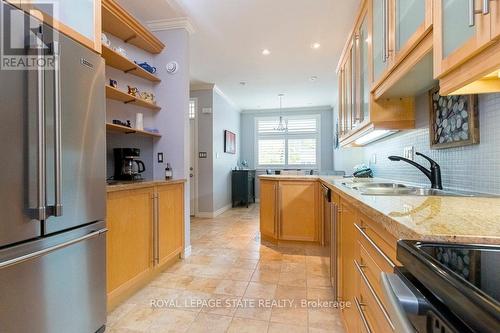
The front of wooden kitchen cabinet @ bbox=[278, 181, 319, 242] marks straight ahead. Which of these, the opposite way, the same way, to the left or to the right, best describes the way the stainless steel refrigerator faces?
to the left

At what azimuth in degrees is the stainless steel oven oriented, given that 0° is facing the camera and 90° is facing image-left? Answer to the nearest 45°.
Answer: approximately 45°

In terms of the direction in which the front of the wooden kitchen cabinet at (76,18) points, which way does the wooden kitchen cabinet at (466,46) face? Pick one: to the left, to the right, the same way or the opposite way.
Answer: the opposite way

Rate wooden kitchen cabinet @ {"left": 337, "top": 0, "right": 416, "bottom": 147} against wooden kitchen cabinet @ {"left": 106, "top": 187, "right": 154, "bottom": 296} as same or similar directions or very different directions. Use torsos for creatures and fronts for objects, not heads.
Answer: very different directions

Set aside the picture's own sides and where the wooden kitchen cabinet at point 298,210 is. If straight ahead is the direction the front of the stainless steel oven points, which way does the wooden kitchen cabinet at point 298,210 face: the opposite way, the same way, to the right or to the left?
to the left

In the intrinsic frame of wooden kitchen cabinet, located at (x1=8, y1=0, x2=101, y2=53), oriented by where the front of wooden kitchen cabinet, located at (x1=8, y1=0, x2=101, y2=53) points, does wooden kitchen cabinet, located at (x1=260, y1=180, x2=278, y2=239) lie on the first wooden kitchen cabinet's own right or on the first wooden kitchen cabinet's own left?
on the first wooden kitchen cabinet's own left

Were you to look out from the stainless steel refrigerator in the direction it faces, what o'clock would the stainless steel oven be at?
The stainless steel oven is roughly at 1 o'clock from the stainless steel refrigerator.

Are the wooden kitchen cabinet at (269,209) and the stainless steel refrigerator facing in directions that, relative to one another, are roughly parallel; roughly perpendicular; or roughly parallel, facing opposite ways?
roughly perpendicular

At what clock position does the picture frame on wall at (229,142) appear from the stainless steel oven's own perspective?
The picture frame on wall is roughly at 3 o'clock from the stainless steel oven.

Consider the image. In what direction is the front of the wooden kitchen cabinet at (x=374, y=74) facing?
to the viewer's left

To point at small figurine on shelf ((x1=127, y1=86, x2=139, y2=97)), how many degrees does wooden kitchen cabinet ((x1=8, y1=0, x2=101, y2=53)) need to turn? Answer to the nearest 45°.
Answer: approximately 90° to its left

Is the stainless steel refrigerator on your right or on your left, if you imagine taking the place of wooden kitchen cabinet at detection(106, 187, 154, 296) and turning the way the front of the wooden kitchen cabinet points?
on your right

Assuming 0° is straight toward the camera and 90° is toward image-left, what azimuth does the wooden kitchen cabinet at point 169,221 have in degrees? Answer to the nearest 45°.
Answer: approximately 315°

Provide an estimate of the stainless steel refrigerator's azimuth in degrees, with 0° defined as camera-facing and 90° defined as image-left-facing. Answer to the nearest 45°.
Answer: approximately 315°
